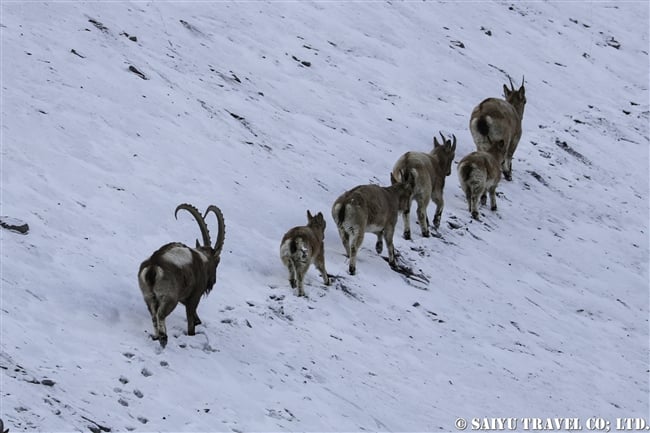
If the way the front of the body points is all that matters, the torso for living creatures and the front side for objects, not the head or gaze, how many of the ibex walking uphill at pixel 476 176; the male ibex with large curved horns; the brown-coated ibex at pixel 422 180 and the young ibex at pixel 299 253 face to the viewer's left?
0

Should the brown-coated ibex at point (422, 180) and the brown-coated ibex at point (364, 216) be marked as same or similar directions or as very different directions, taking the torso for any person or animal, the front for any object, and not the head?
same or similar directions

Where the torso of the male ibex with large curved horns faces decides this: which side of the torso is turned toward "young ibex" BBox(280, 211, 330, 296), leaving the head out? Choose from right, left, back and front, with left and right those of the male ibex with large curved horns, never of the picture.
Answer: front

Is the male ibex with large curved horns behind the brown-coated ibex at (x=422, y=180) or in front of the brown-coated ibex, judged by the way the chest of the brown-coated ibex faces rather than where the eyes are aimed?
behind

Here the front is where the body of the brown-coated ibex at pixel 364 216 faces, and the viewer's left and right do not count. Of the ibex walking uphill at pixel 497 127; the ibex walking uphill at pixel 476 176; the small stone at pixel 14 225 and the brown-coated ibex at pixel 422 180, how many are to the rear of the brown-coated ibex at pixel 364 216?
1

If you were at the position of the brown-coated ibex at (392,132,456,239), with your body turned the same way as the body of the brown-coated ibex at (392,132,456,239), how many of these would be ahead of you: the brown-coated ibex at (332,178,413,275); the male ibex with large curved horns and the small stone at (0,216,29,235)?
0

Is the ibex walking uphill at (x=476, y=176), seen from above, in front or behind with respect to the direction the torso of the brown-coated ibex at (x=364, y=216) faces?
in front

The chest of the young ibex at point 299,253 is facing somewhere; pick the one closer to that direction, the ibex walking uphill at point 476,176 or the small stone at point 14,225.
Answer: the ibex walking uphill

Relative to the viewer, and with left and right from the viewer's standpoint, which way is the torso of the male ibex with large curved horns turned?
facing away from the viewer and to the right of the viewer

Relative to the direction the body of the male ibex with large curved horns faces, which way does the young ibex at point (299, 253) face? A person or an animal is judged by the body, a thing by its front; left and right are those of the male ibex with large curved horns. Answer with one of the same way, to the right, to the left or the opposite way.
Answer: the same way

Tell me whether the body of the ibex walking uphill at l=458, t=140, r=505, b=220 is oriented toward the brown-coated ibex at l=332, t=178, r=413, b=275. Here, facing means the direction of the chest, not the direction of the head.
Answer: no

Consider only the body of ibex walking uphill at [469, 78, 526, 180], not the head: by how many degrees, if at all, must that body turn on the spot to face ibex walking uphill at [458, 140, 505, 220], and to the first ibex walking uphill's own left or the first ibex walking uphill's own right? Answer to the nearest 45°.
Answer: approximately 135° to the first ibex walking uphill's own right

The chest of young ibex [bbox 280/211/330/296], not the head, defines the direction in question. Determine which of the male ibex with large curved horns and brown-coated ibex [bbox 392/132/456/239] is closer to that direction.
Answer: the brown-coated ibex

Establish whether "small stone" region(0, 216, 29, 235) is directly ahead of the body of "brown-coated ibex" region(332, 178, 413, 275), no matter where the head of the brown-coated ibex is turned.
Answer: no

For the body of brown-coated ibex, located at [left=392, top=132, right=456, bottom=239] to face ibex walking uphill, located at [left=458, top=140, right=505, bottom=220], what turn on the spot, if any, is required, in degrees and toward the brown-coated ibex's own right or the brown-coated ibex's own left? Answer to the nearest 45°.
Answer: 0° — it already faces it

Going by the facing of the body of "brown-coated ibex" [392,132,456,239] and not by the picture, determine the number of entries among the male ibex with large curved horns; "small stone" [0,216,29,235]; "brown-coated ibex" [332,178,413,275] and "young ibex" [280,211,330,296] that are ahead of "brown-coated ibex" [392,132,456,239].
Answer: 0

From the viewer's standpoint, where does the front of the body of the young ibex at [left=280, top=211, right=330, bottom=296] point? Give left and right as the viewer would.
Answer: facing away from the viewer and to the right of the viewer

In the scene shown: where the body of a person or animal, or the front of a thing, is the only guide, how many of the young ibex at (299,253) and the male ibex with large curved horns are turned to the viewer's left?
0

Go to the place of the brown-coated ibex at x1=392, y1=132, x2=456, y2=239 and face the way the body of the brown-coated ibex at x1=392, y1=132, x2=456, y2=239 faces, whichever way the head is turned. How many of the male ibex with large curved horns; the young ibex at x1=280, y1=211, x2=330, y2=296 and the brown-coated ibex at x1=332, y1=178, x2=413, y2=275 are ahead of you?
0

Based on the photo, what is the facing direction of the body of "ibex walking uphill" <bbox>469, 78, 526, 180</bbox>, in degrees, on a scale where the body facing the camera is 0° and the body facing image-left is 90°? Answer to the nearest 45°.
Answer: approximately 225°
